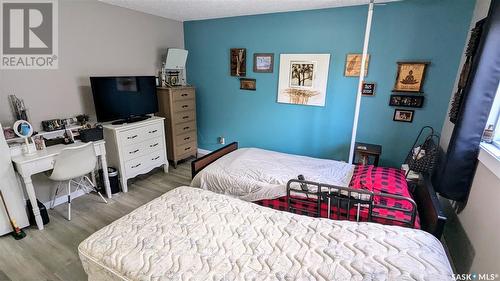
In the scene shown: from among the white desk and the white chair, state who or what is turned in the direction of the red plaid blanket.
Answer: the white desk

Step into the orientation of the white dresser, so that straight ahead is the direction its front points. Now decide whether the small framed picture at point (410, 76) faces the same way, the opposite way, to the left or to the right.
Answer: to the right

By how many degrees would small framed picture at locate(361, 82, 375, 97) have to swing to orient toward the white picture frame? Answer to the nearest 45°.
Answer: approximately 90° to its right

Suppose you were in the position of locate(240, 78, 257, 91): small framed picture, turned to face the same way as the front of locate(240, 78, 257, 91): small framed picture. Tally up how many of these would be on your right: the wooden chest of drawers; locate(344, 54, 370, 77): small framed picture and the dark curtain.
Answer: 1

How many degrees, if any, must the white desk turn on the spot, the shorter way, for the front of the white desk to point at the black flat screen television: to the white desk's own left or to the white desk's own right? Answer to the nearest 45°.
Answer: approximately 90° to the white desk's own left

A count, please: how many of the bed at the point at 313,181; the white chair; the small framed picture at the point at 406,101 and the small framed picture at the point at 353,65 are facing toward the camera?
2

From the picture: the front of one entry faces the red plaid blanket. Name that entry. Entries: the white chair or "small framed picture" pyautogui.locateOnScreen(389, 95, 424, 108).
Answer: the small framed picture

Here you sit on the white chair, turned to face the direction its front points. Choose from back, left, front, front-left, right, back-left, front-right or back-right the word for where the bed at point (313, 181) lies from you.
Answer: back

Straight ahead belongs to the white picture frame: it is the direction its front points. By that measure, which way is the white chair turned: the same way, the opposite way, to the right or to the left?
to the right

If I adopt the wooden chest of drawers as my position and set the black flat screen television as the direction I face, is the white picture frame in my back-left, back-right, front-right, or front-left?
back-left

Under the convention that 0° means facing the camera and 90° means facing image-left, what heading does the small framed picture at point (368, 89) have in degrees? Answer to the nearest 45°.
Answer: approximately 0°

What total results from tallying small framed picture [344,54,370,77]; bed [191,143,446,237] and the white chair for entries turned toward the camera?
1

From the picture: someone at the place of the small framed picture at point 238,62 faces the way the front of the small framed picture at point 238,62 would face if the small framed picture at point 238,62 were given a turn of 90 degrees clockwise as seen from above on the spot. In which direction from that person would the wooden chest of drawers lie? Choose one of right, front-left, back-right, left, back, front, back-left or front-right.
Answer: front

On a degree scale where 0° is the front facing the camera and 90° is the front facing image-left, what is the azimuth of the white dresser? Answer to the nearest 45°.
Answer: approximately 315°
